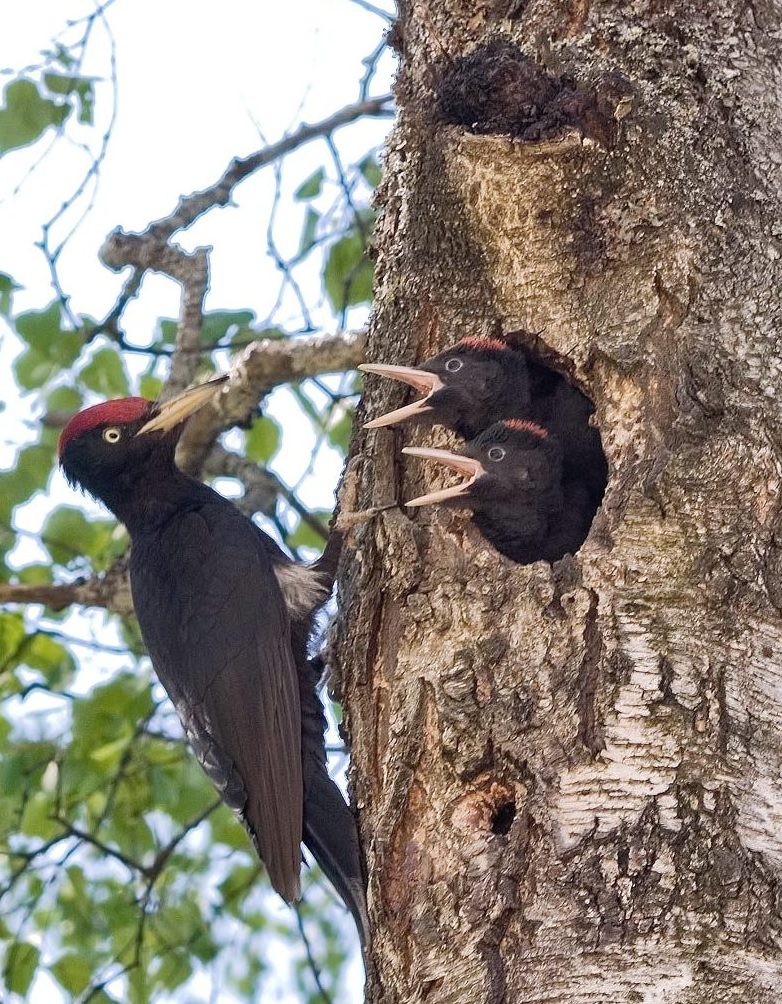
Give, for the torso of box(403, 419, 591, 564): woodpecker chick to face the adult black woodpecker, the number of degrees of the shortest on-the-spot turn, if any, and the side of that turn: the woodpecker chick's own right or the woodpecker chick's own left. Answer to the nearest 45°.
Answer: approximately 45° to the woodpecker chick's own right

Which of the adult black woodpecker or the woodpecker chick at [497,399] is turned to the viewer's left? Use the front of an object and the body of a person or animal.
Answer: the woodpecker chick

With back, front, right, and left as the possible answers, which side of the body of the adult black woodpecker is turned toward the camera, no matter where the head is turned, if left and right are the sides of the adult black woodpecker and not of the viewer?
right

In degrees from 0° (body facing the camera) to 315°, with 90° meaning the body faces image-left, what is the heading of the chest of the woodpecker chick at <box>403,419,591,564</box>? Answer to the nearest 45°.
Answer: approximately 90°

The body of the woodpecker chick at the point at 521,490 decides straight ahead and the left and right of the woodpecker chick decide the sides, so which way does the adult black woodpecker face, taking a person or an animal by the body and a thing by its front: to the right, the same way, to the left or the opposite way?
the opposite way

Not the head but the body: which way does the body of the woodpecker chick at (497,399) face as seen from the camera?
to the viewer's left

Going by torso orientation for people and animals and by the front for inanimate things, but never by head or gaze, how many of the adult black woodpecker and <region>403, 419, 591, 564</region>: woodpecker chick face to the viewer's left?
1
